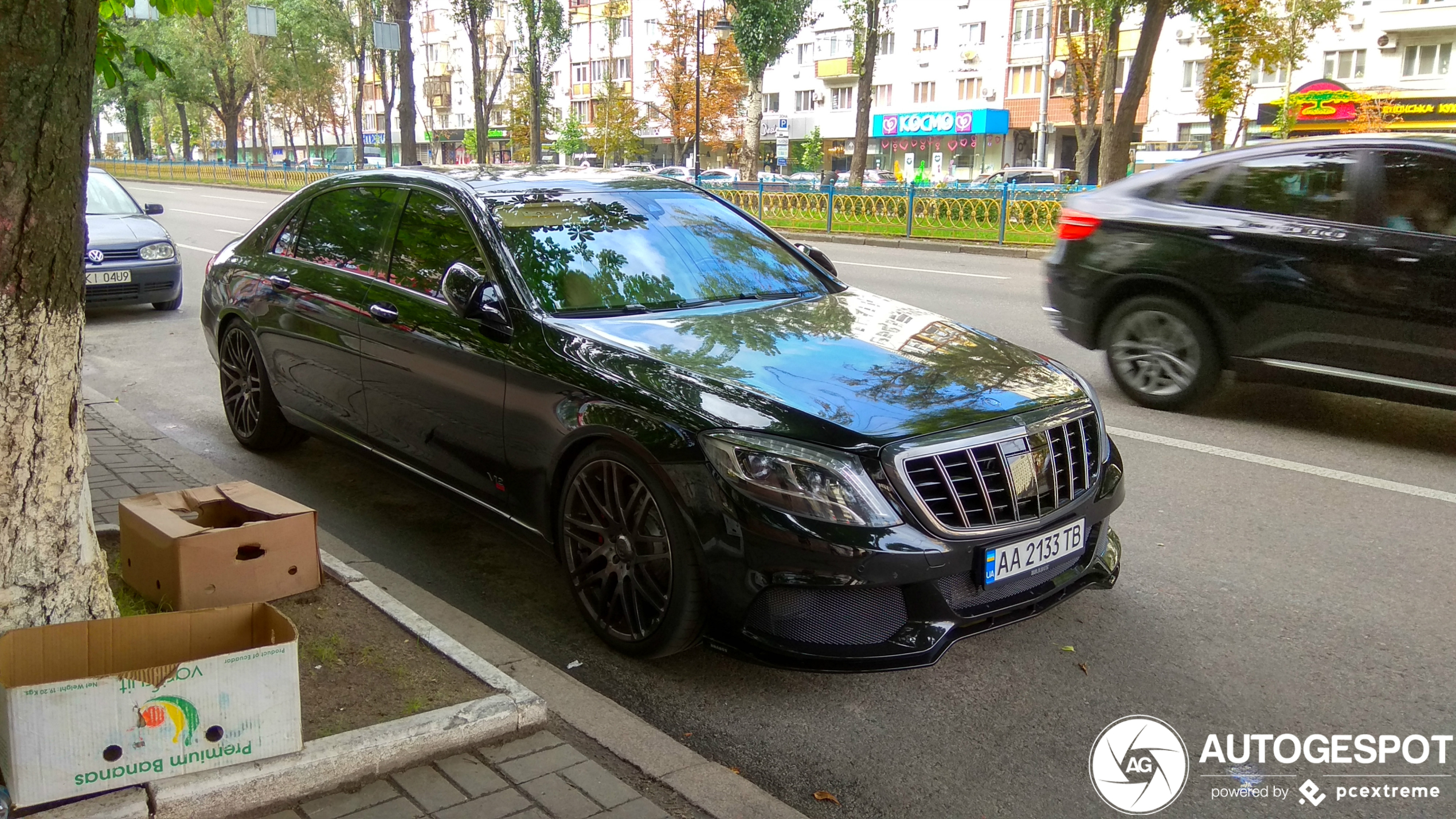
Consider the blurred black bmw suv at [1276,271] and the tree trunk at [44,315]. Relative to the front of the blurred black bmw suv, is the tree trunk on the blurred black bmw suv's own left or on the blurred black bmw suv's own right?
on the blurred black bmw suv's own right

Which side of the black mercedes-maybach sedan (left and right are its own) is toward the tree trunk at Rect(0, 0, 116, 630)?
right

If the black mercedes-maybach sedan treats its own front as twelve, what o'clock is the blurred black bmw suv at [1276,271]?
The blurred black bmw suv is roughly at 9 o'clock from the black mercedes-maybach sedan.

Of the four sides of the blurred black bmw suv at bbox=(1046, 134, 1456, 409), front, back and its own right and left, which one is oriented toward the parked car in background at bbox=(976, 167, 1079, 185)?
left

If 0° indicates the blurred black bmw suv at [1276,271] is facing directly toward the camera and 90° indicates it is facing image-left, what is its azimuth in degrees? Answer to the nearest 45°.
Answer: approximately 270°

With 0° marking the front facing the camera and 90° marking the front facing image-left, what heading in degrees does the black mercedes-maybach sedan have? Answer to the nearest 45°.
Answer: approximately 315°

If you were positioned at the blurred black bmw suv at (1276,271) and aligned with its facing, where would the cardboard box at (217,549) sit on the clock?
The cardboard box is roughly at 4 o'clock from the blurred black bmw suv.

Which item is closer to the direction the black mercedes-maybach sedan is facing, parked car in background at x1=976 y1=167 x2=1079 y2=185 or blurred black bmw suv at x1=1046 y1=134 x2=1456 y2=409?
the blurred black bmw suv

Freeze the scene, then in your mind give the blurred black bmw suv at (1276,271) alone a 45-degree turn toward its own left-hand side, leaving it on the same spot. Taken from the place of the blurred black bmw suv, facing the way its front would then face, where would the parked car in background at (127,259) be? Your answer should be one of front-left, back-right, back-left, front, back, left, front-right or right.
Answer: back-left

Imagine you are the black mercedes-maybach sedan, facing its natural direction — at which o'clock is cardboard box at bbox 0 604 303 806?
The cardboard box is roughly at 3 o'clock from the black mercedes-maybach sedan.
